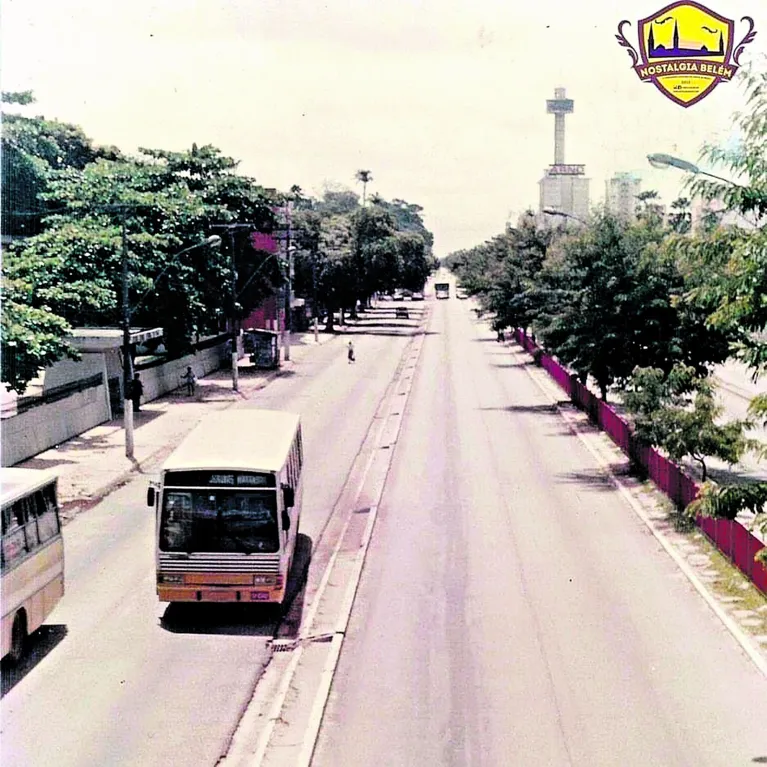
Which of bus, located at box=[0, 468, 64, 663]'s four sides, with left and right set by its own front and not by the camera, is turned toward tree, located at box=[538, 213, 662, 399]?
back

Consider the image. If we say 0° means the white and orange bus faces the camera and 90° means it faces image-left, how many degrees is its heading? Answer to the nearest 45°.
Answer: approximately 0°

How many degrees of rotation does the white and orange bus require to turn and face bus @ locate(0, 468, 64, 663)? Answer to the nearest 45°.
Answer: approximately 90° to its right

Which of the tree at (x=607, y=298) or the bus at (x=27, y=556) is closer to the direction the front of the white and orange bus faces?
the bus

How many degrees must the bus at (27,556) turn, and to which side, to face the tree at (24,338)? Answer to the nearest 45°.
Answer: approximately 135° to its right

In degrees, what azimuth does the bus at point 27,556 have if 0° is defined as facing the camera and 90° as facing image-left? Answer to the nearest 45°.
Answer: approximately 45°

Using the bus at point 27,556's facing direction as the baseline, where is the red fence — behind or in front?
behind

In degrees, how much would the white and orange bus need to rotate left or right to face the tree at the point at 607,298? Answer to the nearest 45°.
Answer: approximately 135° to its left

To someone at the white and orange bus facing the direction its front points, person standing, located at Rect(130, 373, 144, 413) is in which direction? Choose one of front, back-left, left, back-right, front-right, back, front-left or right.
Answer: back

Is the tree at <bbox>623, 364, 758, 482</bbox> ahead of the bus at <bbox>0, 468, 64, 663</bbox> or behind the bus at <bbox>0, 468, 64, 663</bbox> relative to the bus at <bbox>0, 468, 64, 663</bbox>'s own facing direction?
behind

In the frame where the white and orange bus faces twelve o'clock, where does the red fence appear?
The red fence is roughly at 8 o'clock from the white and orange bus.
